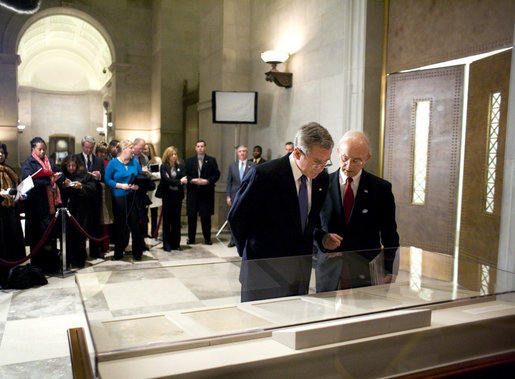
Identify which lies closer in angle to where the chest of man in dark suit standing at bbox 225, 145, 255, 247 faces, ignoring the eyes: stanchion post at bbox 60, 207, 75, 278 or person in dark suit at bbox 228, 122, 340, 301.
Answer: the person in dark suit

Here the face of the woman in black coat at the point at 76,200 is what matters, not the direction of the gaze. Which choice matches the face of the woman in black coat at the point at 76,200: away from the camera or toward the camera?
toward the camera

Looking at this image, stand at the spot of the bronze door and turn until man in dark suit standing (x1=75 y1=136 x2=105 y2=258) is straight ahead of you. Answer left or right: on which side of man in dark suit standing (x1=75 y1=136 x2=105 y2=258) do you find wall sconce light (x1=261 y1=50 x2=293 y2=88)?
right

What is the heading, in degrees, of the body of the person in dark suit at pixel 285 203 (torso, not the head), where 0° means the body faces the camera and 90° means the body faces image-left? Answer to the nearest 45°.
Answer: approximately 315°

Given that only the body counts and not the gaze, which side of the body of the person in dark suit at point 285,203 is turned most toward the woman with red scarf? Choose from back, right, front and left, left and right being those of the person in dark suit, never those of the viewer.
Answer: back

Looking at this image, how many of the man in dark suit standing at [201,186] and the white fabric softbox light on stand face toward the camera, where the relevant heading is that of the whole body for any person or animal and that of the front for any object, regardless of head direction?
2

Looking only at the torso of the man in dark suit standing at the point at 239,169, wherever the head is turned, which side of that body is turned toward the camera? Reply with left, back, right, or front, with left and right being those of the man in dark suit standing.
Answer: front

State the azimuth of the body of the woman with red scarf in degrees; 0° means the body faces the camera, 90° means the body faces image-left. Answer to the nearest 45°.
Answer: approximately 315°

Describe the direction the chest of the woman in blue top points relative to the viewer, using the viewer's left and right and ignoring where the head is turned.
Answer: facing the viewer and to the right of the viewer

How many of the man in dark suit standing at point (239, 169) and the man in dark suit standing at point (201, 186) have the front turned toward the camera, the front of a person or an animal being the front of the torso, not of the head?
2

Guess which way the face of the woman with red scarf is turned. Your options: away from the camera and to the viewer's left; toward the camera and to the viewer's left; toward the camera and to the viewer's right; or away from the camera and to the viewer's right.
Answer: toward the camera and to the viewer's right

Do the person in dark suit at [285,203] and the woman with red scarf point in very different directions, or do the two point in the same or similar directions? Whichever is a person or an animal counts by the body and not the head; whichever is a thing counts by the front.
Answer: same or similar directions

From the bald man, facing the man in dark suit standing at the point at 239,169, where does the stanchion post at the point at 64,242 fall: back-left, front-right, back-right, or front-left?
front-left

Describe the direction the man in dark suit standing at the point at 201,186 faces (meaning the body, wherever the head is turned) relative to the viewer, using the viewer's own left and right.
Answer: facing the viewer

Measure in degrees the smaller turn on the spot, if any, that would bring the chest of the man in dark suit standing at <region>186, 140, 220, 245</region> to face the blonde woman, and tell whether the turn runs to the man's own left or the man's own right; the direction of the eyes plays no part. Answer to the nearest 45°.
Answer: approximately 45° to the man's own right

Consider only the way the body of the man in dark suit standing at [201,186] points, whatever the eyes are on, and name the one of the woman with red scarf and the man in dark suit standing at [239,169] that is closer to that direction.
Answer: the woman with red scarf

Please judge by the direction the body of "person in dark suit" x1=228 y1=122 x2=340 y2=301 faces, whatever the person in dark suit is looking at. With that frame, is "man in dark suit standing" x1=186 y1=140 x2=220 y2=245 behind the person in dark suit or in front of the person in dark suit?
behind
